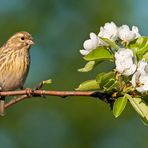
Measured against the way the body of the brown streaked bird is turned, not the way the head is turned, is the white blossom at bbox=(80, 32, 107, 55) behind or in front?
in front

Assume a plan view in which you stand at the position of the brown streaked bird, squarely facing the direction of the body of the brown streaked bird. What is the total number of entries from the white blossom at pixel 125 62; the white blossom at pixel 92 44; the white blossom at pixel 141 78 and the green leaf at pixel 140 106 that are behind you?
0

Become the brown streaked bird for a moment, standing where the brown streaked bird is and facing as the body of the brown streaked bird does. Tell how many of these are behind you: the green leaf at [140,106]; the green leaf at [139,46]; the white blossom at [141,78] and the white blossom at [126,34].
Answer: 0

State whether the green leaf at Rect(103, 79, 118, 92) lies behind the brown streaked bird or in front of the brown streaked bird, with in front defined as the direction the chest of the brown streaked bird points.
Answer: in front

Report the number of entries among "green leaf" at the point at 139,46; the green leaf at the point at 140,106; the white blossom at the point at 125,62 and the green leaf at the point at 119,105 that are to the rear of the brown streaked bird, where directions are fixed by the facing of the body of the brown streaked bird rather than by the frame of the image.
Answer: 0

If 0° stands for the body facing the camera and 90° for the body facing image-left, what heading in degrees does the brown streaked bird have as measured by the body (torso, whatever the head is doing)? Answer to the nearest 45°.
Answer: approximately 315°

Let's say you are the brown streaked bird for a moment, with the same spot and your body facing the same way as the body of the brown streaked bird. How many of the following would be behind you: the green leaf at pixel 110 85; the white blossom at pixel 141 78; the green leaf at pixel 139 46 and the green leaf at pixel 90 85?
0

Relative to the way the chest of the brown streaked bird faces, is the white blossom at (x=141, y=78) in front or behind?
in front

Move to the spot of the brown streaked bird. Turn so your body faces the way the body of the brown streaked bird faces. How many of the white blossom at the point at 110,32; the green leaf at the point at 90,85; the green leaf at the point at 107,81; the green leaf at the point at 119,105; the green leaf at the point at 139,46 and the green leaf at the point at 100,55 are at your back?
0

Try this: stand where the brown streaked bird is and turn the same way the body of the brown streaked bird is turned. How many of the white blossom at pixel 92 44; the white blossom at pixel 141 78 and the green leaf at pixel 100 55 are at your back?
0

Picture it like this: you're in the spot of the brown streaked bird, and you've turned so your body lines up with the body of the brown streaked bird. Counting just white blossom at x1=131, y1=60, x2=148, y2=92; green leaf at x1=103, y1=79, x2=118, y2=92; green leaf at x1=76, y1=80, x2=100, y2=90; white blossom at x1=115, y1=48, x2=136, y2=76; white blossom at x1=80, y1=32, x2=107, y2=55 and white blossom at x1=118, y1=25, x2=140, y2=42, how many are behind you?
0
